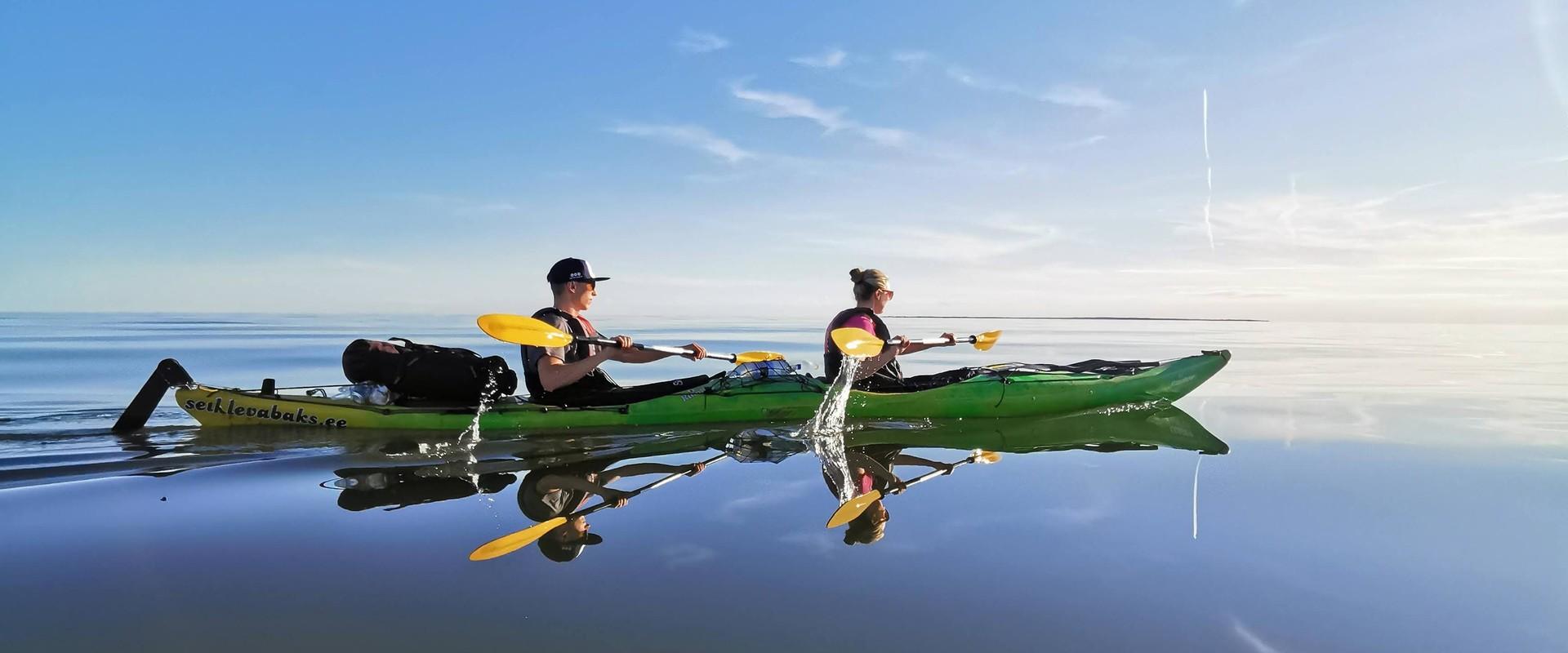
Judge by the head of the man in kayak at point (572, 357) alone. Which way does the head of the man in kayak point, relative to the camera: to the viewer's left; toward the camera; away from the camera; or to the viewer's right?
to the viewer's right

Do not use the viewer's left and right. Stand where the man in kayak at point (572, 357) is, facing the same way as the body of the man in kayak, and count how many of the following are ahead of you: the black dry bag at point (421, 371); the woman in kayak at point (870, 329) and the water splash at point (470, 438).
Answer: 1

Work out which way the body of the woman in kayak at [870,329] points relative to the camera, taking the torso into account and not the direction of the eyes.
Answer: to the viewer's right

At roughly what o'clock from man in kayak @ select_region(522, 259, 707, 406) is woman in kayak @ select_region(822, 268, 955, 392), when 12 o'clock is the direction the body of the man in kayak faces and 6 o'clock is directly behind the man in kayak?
The woman in kayak is roughly at 12 o'clock from the man in kayak.

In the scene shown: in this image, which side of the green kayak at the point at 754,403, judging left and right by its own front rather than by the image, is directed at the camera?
right

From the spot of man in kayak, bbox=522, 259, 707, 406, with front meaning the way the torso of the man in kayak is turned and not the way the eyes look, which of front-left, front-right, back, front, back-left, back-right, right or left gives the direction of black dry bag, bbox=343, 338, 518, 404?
back

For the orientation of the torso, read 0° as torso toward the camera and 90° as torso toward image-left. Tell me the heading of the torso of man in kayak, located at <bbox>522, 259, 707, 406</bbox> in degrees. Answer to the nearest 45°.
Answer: approximately 270°
